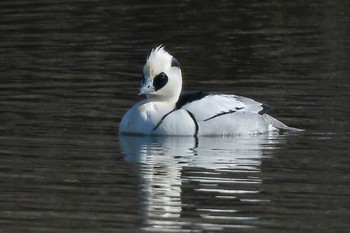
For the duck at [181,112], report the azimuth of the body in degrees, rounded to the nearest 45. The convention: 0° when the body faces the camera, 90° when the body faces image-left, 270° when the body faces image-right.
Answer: approximately 90°
